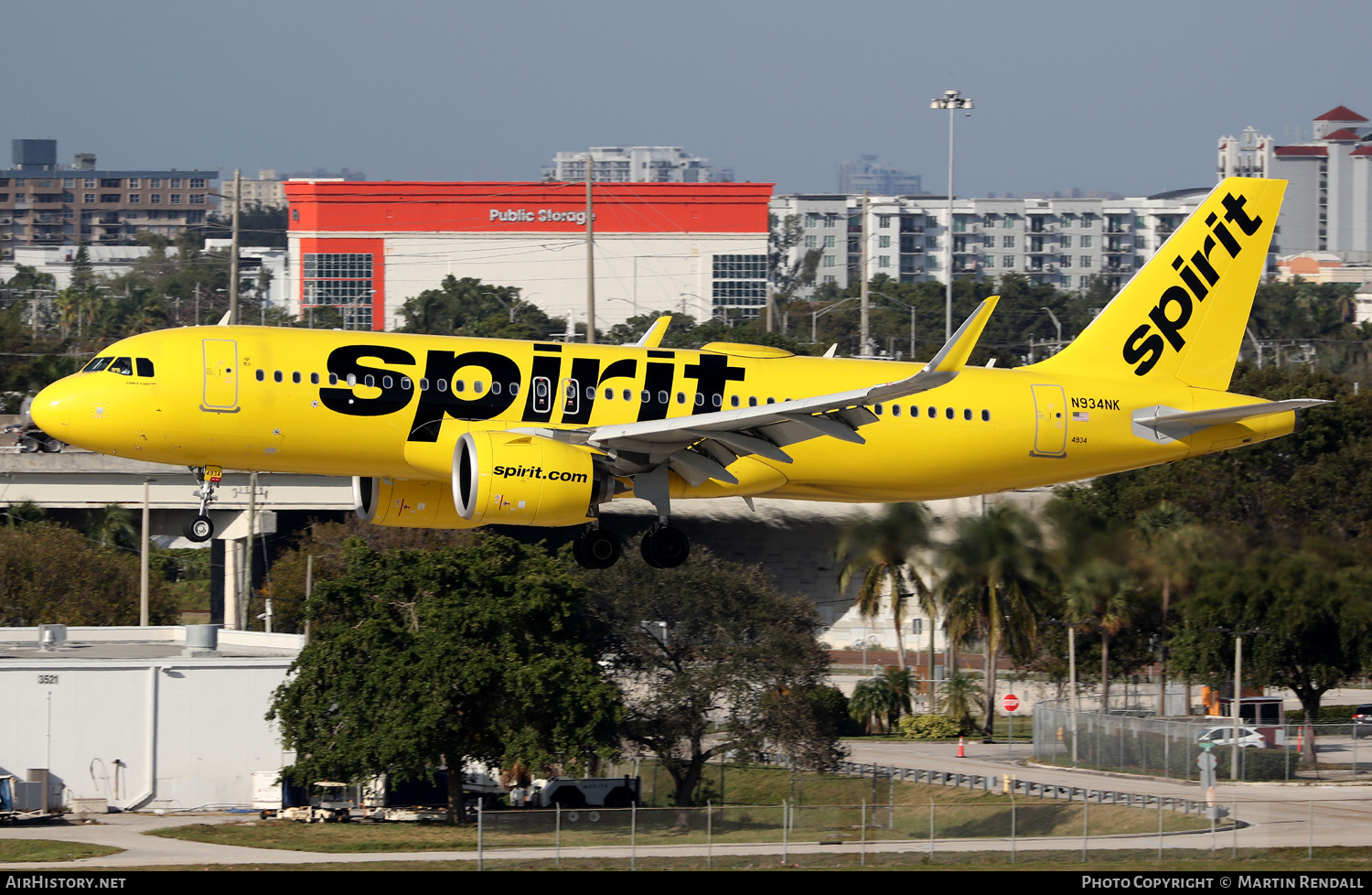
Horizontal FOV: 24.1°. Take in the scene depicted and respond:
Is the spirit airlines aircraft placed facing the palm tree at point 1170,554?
no

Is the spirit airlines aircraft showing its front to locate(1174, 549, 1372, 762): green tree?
no

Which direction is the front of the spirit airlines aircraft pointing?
to the viewer's left

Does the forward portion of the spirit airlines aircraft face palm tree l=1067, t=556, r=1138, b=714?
no

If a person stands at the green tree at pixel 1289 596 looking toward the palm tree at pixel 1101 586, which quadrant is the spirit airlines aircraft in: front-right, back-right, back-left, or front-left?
front-left
